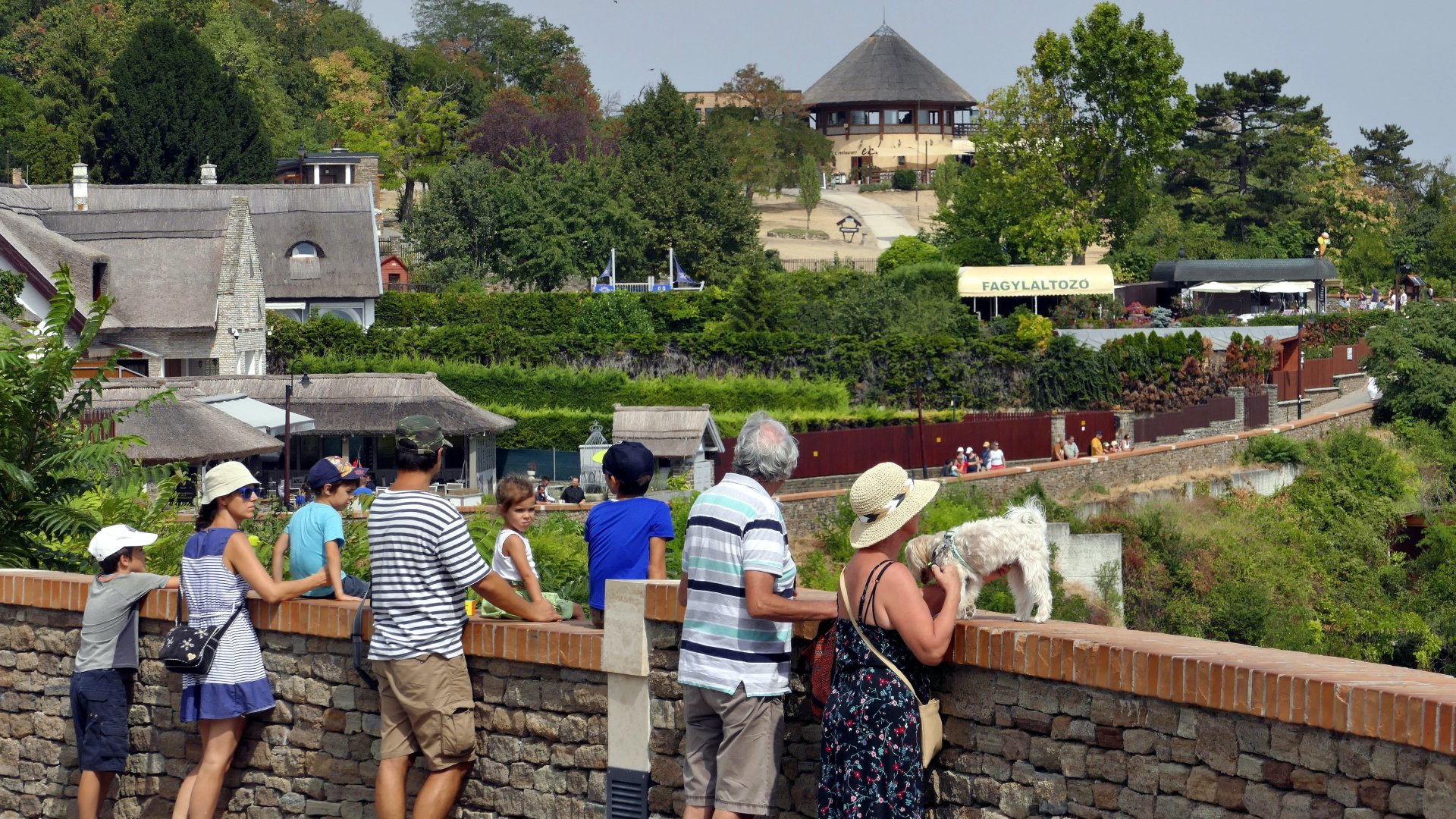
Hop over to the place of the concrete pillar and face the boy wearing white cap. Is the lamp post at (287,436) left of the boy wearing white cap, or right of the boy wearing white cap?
right

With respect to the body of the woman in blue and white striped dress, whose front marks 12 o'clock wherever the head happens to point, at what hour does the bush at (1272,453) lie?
The bush is roughly at 12 o'clock from the woman in blue and white striped dress.

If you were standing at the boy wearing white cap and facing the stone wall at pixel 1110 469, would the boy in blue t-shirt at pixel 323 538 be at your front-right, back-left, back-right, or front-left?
front-right

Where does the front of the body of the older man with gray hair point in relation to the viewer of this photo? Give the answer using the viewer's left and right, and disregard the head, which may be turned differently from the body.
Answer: facing away from the viewer and to the right of the viewer

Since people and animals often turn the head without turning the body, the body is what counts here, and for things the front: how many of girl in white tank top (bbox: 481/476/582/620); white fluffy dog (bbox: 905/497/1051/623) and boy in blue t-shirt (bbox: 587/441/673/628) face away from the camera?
1

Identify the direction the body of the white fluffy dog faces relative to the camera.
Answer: to the viewer's left

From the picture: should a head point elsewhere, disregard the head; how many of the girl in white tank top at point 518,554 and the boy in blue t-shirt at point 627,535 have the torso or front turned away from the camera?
1

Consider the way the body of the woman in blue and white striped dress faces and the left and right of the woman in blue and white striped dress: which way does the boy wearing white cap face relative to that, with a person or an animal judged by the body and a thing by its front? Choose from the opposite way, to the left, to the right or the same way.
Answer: the same way

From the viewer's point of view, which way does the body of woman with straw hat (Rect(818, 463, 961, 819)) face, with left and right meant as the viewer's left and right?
facing away from the viewer and to the right of the viewer

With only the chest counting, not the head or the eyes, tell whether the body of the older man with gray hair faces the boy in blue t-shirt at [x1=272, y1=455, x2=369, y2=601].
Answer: no

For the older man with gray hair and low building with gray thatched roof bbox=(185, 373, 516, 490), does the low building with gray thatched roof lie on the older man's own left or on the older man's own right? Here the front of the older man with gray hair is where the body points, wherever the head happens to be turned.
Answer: on the older man's own left

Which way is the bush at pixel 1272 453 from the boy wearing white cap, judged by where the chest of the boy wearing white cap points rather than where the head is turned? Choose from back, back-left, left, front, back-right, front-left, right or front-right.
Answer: front

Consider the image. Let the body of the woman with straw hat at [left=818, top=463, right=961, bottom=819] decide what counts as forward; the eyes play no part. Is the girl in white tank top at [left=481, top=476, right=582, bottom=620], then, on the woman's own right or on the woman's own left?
on the woman's own left

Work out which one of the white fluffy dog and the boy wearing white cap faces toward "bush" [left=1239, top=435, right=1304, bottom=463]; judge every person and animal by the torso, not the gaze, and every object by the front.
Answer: the boy wearing white cap

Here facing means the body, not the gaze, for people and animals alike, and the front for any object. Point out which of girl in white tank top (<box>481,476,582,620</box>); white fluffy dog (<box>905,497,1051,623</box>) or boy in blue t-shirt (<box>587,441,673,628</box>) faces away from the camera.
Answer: the boy in blue t-shirt

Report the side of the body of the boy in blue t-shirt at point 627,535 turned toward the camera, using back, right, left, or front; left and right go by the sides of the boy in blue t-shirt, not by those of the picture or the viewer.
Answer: back

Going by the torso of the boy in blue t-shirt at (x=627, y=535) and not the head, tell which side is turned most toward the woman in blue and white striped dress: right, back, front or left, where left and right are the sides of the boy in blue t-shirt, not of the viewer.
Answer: left

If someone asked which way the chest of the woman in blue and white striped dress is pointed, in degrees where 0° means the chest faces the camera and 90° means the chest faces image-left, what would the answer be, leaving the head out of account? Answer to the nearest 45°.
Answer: approximately 225°
